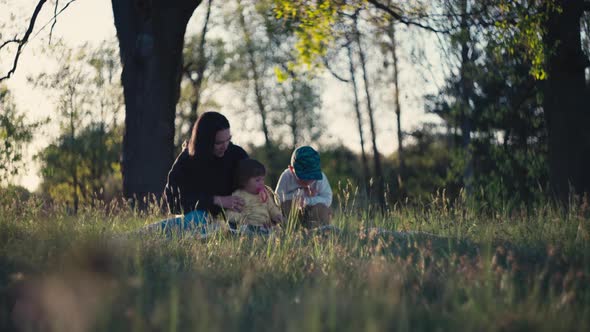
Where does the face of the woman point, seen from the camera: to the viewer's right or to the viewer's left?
to the viewer's right

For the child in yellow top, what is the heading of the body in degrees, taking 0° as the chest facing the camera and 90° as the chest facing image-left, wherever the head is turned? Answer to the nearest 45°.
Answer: approximately 315°

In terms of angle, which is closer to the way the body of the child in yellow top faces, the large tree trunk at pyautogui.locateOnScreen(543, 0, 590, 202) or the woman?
the large tree trunk

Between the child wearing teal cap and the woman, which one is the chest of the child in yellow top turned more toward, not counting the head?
the child wearing teal cap

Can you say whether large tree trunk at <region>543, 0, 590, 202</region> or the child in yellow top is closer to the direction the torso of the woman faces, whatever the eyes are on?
the child in yellow top

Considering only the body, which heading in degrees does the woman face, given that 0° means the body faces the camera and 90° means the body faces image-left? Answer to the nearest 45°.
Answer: approximately 315°

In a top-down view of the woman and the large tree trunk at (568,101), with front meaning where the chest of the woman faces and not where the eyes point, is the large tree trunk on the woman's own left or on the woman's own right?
on the woman's own left

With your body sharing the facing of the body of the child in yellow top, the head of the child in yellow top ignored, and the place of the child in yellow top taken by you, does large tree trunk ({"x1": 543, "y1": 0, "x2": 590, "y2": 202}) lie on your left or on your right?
on your left

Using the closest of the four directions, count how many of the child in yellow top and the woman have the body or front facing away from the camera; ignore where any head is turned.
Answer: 0

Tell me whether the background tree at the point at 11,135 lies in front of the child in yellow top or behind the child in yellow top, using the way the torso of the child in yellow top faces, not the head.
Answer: behind

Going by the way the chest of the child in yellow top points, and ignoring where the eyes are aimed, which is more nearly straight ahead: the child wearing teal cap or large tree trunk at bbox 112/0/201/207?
the child wearing teal cap
